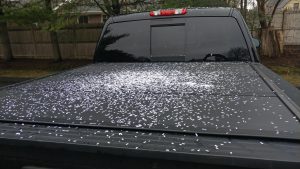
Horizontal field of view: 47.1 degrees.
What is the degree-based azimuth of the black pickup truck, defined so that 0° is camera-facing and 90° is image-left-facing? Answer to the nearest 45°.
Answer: approximately 180°

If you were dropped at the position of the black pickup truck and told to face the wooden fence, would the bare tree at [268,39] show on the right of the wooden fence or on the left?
right

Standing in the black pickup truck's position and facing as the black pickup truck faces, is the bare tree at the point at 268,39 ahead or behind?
ahead

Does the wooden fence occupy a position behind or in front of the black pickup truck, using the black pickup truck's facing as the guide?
in front

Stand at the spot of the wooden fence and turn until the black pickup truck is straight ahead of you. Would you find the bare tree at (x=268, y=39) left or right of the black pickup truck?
left
